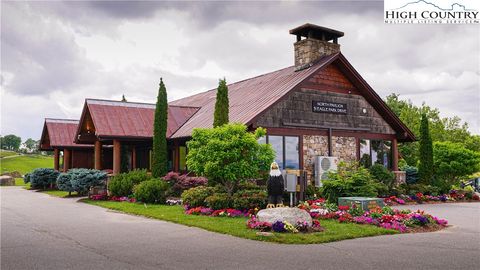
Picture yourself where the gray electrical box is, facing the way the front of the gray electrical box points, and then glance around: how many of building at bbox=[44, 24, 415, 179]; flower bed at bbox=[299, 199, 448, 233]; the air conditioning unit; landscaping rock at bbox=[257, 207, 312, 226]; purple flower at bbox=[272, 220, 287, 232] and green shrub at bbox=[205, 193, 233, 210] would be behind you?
2

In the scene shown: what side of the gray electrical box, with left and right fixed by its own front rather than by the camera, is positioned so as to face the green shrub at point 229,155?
right

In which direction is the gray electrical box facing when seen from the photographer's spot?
facing the viewer

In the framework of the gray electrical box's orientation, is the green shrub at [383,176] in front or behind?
behind

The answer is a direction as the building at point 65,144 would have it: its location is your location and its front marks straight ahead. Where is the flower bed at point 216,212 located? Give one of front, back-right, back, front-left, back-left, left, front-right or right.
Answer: front-left

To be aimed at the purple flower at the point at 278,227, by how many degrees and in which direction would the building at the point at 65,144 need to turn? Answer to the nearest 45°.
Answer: approximately 45° to its left

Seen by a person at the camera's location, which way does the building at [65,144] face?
facing the viewer and to the left of the viewer

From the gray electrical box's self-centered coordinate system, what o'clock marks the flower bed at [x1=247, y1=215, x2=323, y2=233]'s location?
The flower bed is roughly at 12 o'clock from the gray electrical box.

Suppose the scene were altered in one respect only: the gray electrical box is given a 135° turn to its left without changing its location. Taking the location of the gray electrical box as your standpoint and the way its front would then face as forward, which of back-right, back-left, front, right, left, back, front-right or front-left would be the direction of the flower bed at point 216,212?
back

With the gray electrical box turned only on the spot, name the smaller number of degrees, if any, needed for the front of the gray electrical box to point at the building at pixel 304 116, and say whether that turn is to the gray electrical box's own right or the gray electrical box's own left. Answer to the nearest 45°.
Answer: approximately 180°

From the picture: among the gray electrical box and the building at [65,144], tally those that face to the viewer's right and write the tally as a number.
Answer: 0

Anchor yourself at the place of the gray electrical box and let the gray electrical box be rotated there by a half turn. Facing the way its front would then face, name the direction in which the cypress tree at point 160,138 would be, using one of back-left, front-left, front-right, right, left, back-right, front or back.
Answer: front-left

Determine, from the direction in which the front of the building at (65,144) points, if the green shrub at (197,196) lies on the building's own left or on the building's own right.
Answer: on the building's own left
